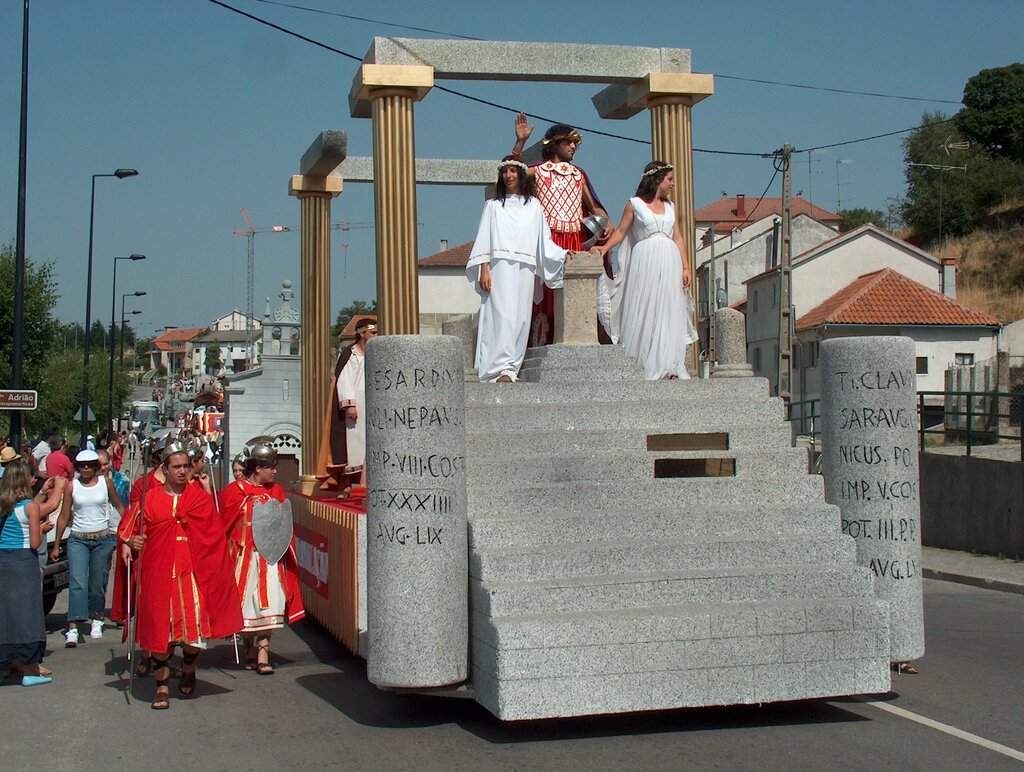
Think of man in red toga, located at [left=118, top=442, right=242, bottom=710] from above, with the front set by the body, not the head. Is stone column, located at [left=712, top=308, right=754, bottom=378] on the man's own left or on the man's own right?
on the man's own left

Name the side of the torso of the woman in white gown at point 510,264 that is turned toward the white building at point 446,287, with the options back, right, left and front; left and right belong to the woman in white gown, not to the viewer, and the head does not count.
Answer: back

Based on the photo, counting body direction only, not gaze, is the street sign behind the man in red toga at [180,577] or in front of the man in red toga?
behind

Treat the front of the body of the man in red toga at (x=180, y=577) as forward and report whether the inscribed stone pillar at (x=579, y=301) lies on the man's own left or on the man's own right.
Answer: on the man's own left

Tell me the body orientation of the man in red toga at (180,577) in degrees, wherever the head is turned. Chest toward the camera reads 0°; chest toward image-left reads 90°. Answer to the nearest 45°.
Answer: approximately 0°

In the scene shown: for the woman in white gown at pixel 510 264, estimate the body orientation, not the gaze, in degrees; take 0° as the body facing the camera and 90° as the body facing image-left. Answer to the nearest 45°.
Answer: approximately 0°

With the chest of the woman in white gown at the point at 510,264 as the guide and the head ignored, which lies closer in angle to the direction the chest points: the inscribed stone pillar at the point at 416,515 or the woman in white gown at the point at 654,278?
the inscribed stone pillar

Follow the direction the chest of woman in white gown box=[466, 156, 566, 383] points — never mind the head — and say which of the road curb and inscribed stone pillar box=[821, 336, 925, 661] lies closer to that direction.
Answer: the inscribed stone pillar
